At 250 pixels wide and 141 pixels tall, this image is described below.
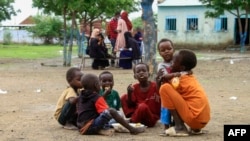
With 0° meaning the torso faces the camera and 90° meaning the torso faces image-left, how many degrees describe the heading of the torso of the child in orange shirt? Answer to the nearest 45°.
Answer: approximately 90°

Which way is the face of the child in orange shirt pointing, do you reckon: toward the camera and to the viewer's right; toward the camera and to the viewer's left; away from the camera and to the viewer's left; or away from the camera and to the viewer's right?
away from the camera and to the viewer's left

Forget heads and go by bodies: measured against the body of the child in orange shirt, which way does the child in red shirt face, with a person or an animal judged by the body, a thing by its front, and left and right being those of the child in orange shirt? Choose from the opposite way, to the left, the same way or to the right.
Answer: to the left

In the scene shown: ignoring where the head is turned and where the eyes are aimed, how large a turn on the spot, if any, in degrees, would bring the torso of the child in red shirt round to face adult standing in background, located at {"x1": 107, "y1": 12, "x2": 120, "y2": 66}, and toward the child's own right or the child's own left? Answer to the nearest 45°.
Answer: approximately 180°

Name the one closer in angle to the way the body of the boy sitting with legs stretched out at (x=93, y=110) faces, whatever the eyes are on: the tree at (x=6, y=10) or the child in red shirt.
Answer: the child in red shirt
